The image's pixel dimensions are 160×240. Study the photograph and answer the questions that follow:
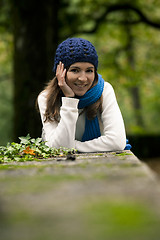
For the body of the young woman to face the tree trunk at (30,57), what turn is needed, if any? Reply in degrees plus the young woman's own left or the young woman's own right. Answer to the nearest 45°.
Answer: approximately 180°

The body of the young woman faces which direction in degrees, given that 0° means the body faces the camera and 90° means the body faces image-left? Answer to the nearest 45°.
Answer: approximately 0°
